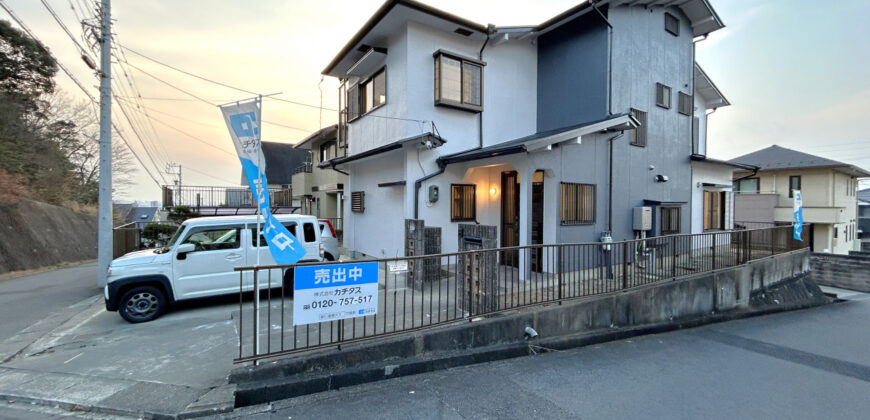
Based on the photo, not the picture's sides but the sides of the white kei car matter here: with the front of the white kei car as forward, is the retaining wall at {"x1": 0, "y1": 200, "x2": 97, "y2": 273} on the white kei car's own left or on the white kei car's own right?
on the white kei car's own right

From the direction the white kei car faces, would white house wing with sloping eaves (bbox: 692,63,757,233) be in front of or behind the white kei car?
behind

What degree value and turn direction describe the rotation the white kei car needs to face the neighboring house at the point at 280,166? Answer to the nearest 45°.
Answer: approximately 90° to its right

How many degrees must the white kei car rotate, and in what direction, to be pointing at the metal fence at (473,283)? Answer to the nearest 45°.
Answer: approximately 135° to its left

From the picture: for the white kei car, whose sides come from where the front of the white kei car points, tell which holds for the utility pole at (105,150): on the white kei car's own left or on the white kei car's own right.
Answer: on the white kei car's own right

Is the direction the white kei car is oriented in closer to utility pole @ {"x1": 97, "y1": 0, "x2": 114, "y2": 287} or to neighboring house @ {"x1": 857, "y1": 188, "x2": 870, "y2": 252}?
the utility pole

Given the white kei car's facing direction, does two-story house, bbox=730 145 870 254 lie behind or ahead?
behind

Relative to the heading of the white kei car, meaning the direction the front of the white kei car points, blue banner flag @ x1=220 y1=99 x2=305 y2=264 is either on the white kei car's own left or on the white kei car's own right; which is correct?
on the white kei car's own left

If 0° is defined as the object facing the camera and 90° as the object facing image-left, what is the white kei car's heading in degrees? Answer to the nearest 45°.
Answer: approximately 90°

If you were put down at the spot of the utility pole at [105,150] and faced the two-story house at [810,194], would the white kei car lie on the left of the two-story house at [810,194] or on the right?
right

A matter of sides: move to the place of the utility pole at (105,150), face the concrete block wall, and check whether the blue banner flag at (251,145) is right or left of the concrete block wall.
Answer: right

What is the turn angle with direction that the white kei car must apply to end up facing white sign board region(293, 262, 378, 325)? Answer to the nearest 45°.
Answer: approximately 135° to its left
